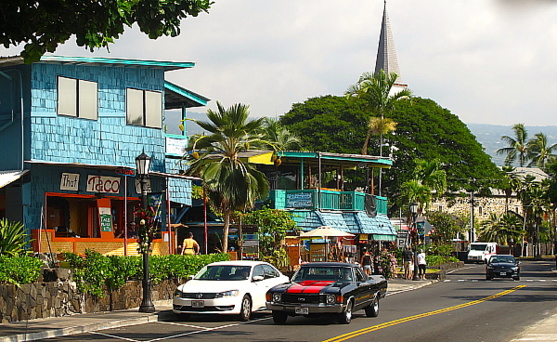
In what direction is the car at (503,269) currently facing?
toward the camera

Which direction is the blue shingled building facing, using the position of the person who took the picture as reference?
facing the viewer

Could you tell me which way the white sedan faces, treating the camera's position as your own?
facing the viewer and to the left of the viewer

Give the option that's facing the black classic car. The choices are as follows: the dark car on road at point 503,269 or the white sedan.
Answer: the dark car on road

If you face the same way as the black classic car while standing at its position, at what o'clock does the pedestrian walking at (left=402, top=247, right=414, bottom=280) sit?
The pedestrian walking is roughly at 5 o'clock from the black classic car.

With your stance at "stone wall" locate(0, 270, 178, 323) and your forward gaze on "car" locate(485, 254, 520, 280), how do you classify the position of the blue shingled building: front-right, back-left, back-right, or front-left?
front-left

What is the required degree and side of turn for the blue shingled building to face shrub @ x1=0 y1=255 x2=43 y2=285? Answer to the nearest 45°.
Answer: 0° — it already faces it

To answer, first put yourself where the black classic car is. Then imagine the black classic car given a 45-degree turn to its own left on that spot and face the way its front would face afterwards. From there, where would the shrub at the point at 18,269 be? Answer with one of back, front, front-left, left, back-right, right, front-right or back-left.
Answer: right
